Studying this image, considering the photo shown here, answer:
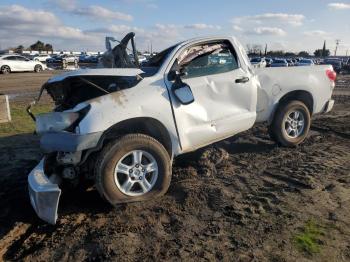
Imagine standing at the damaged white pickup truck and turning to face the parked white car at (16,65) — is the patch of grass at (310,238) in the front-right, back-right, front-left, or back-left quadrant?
back-right

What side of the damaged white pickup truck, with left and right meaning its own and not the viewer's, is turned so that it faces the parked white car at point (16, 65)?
right

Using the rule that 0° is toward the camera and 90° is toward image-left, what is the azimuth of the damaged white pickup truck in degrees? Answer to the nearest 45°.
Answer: approximately 45°

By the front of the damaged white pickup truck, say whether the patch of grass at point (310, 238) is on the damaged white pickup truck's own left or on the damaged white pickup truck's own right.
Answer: on the damaged white pickup truck's own left
